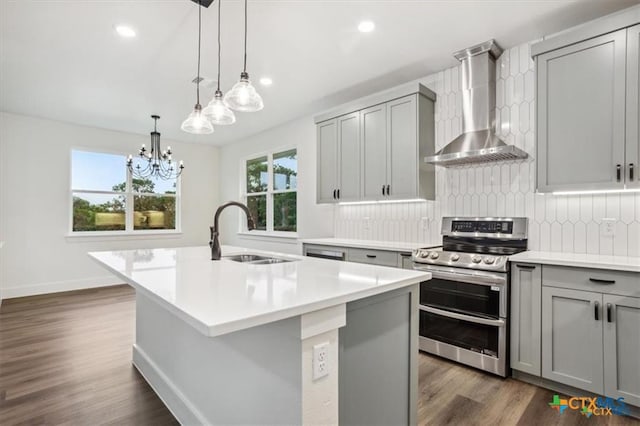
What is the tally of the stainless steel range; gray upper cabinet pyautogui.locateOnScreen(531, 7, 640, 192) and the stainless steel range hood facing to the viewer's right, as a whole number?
0

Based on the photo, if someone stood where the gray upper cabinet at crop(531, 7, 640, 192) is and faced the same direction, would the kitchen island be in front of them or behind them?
in front

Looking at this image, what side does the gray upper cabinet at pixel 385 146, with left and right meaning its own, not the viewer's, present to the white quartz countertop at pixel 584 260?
left

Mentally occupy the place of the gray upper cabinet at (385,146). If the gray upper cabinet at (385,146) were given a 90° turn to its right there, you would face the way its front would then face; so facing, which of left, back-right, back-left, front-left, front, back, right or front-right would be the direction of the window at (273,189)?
front

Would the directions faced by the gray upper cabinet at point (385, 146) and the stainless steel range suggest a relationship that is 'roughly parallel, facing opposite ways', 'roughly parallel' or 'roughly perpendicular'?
roughly parallel

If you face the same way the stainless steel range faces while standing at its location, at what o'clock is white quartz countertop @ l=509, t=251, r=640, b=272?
The white quartz countertop is roughly at 8 o'clock from the stainless steel range.

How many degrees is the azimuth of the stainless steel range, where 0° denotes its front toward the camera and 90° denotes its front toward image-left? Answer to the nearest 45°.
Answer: approximately 45°

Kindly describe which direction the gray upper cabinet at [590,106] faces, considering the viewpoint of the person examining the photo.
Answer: facing the viewer and to the left of the viewer

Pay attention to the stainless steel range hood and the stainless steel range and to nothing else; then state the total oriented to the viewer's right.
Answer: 0

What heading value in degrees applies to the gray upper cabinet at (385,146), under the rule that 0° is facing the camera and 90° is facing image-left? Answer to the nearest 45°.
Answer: approximately 45°
